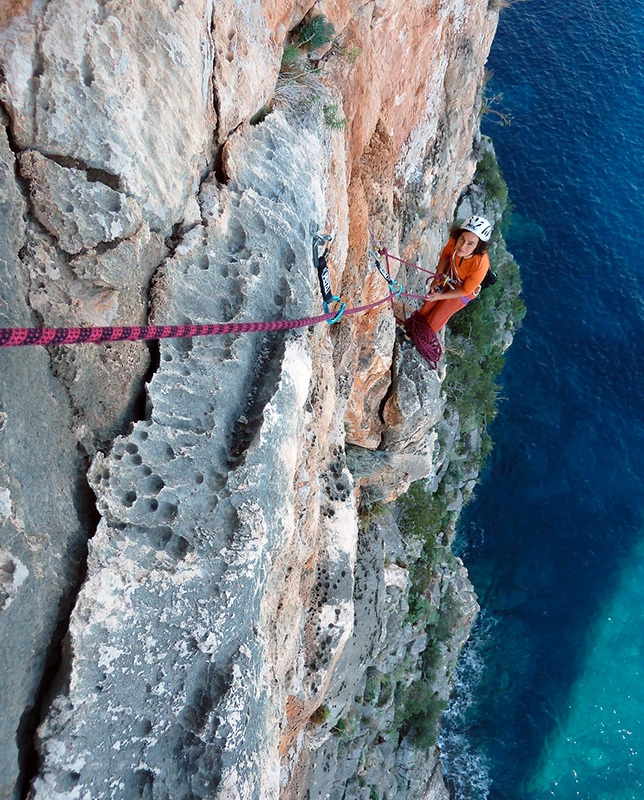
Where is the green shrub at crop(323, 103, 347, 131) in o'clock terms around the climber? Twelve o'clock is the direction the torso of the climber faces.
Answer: The green shrub is roughly at 12 o'clock from the climber.

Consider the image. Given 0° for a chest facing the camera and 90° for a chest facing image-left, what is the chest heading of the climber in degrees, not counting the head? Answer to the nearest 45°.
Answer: approximately 45°

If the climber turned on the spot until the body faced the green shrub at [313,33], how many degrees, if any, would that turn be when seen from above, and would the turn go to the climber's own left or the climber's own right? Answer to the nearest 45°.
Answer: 0° — they already face it
